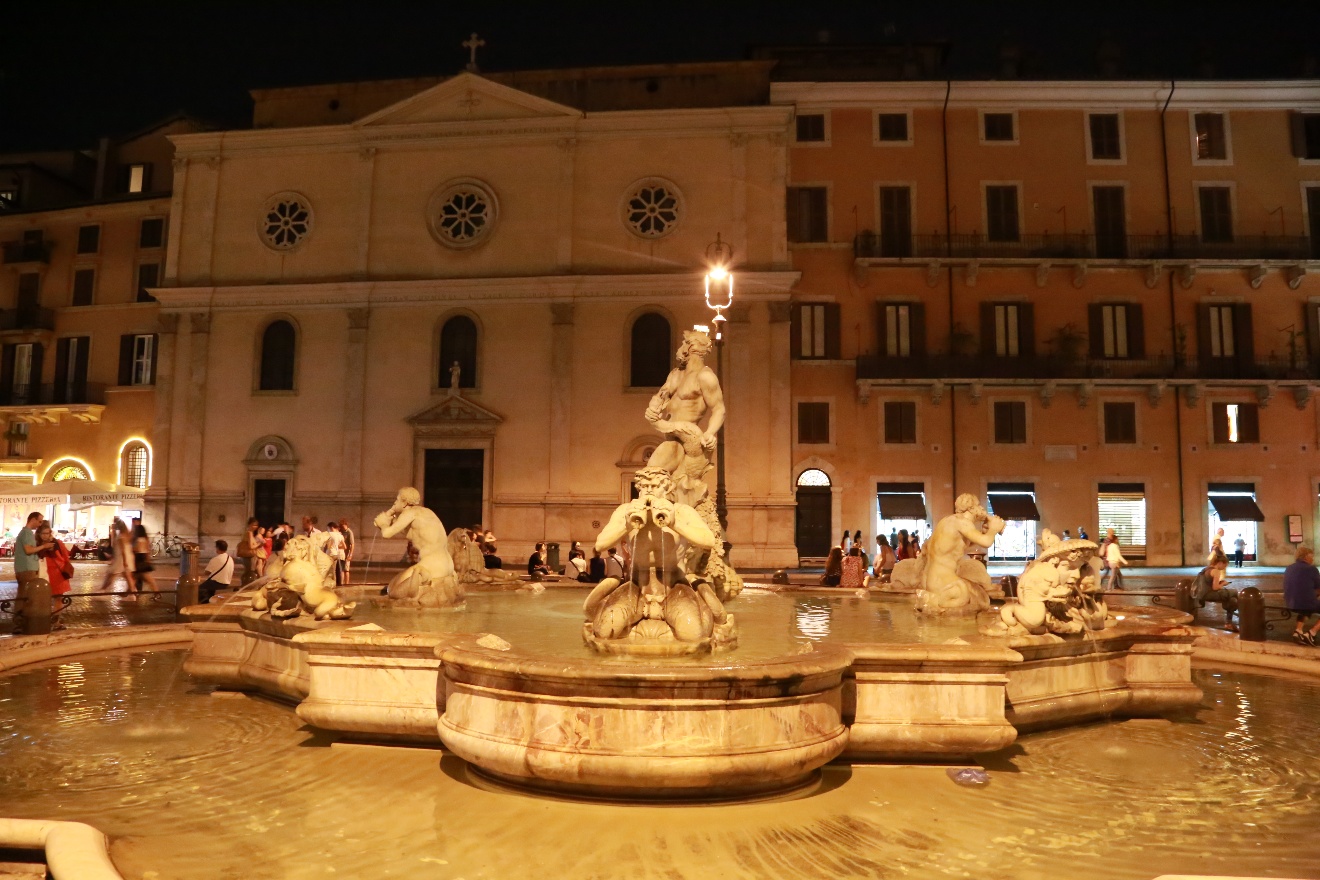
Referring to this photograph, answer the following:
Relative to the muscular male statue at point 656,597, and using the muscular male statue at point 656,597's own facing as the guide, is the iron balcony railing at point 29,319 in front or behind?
behind

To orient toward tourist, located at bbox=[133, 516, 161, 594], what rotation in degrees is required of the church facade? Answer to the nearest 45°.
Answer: approximately 45° to its right

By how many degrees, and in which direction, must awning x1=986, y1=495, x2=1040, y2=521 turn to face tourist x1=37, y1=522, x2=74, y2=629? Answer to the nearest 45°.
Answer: approximately 45° to its right

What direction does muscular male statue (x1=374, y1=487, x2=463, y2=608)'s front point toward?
to the viewer's left

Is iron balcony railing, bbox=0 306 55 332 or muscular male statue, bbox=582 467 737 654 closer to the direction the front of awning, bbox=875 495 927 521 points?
the muscular male statue
